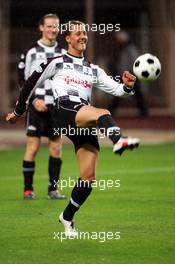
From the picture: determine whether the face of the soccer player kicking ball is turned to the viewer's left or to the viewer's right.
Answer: to the viewer's right

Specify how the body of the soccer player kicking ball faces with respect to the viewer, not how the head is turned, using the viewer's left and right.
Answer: facing the viewer and to the right of the viewer

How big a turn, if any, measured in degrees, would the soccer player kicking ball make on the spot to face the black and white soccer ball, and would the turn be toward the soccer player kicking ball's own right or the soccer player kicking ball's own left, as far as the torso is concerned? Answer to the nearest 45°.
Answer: approximately 45° to the soccer player kicking ball's own left
